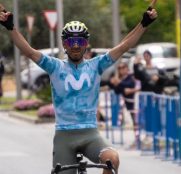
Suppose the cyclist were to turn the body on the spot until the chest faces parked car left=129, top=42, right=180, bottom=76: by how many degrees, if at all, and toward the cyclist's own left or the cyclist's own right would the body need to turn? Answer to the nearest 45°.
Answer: approximately 180°

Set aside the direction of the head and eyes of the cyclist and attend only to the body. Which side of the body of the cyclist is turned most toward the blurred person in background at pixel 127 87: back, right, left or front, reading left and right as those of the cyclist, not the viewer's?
back

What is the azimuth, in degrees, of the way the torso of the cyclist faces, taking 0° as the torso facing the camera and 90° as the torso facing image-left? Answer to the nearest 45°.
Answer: approximately 0°

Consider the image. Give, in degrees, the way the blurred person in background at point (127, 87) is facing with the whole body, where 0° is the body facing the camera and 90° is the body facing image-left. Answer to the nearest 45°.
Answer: approximately 45°
